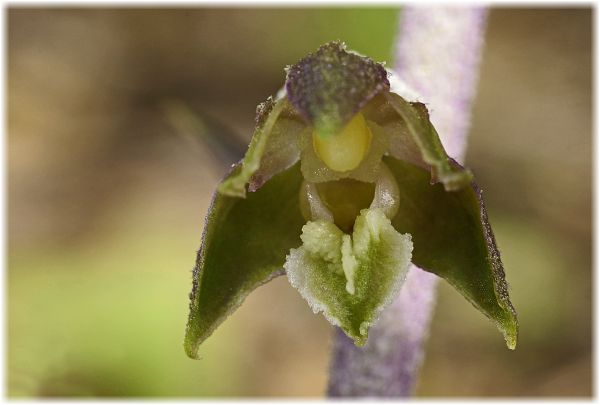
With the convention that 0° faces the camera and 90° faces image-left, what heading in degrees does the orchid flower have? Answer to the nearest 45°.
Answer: approximately 0°
